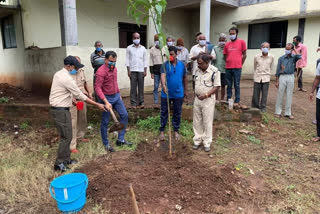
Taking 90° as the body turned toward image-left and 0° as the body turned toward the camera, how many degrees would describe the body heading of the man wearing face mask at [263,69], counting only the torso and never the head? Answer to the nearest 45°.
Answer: approximately 0°

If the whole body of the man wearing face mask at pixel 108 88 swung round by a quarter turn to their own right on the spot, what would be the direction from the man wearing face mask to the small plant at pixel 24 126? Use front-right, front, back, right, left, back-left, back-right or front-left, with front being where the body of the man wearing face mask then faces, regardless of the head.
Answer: right

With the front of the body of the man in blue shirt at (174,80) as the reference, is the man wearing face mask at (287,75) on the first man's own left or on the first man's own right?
on the first man's own left

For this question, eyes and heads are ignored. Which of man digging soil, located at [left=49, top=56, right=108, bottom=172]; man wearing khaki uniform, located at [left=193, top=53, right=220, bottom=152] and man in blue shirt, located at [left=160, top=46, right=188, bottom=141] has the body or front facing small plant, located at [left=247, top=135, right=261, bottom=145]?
the man digging soil

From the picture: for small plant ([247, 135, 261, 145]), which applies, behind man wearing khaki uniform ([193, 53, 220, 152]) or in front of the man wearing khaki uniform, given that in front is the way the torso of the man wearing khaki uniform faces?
behind

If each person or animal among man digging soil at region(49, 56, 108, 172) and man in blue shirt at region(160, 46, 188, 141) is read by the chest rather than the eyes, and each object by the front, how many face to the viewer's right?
1

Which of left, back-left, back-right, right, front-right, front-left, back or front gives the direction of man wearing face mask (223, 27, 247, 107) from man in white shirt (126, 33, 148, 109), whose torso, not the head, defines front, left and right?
left

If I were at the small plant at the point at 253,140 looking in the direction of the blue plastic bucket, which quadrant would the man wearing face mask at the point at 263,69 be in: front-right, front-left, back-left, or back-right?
back-right

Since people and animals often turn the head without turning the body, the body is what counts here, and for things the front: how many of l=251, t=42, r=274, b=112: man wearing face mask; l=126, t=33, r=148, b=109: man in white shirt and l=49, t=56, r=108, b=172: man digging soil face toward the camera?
2

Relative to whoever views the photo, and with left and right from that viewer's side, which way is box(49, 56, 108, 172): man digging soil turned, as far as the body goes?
facing to the right of the viewer

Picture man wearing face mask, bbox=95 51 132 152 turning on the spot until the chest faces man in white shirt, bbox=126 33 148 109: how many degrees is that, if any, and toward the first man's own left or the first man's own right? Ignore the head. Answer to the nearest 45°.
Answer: approximately 135° to the first man's own left

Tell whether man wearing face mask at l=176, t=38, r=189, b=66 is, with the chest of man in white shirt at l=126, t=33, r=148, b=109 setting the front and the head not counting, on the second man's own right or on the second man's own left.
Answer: on the second man's own left
